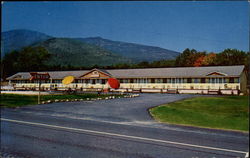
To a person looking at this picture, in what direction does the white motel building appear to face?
facing the viewer and to the left of the viewer
